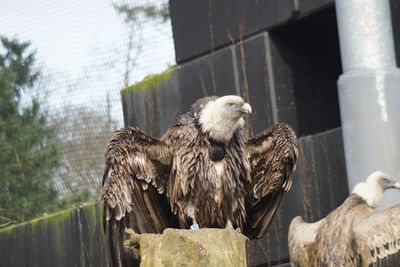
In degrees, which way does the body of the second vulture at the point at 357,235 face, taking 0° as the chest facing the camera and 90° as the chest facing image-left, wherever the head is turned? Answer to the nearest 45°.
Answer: approximately 225°

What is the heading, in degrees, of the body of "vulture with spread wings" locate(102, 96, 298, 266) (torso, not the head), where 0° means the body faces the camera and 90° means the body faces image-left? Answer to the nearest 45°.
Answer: approximately 315°

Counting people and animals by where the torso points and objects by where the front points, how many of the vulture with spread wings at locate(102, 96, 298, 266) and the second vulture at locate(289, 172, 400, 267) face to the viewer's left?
0

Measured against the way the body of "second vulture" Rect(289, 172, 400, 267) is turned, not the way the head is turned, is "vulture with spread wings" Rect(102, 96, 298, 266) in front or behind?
behind

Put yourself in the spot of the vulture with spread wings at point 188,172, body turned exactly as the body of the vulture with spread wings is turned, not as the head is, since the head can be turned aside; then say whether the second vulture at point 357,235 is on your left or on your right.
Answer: on your left
